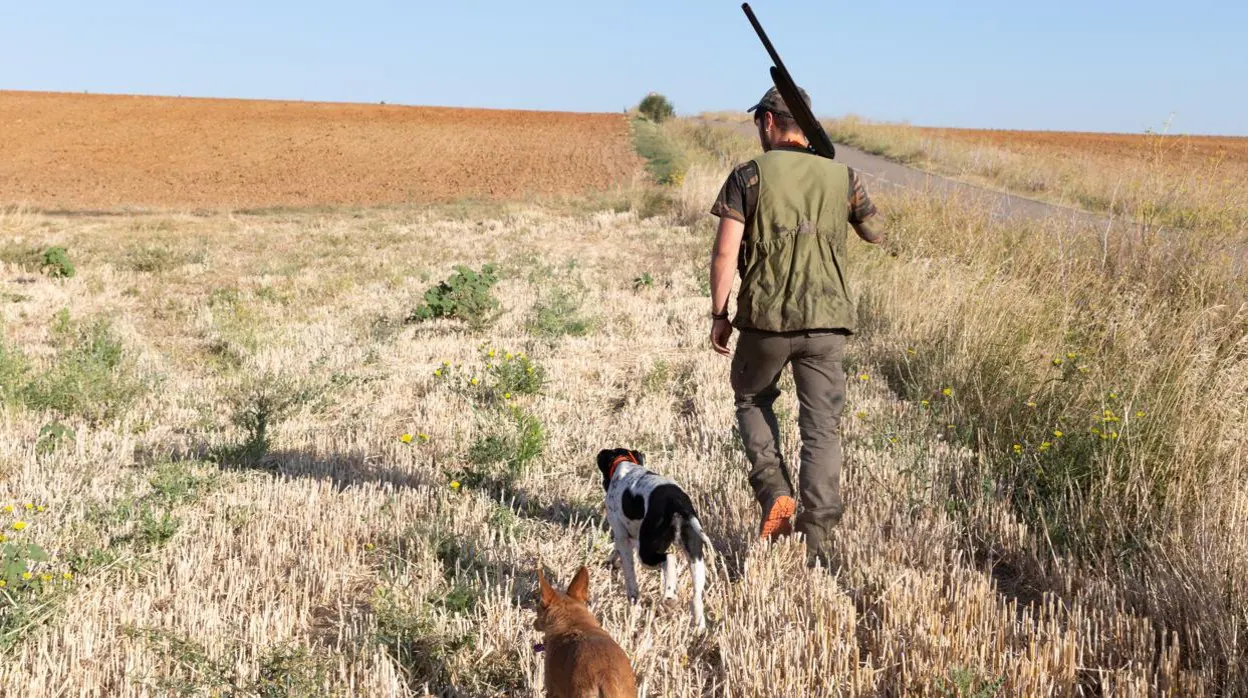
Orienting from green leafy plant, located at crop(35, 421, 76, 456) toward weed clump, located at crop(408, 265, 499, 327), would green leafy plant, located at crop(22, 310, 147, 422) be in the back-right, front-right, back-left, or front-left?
front-left

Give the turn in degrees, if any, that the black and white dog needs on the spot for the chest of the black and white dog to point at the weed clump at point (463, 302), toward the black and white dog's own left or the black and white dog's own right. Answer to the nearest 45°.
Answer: approximately 45° to the black and white dog's own right

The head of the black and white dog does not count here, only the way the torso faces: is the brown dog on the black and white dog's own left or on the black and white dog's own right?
on the black and white dog's own left

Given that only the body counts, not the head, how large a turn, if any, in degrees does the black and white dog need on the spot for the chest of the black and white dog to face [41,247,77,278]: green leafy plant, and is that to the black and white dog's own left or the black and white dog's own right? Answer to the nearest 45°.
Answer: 0° — it already faces it

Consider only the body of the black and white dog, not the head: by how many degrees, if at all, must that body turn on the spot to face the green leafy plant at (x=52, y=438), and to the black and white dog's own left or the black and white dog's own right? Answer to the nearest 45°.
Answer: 0° — it already faces it

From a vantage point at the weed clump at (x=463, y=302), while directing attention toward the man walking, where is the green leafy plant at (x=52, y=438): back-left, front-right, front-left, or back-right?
front-right

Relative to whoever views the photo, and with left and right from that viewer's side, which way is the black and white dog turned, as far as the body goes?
facing away from the viewer and to the left of the viewer

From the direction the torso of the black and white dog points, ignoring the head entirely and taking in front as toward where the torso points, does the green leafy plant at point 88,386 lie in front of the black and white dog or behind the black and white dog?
in front

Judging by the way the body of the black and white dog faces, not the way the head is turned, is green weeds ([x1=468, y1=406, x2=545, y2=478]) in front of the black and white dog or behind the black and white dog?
in front
